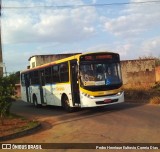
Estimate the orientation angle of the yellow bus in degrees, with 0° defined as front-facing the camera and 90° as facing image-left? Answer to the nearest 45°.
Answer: approximately 315°

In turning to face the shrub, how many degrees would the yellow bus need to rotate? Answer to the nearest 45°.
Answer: approximately 90° to its right
